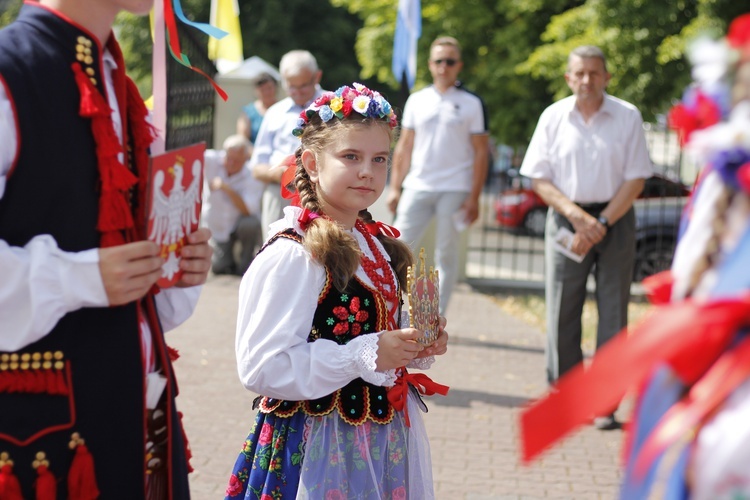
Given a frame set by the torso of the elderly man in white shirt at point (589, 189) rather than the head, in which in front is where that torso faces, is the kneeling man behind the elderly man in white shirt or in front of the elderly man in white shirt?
behind

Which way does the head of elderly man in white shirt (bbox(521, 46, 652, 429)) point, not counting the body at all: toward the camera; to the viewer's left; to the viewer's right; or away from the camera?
toward the camera

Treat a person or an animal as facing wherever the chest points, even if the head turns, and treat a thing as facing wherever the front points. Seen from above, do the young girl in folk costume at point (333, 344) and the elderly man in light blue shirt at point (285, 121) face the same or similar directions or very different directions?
same or similar directions

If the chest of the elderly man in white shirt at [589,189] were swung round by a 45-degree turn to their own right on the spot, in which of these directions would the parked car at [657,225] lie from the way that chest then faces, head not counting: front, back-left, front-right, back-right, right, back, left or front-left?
back-right

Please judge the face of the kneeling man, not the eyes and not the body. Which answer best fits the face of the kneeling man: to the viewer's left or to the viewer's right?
to the viewer's left

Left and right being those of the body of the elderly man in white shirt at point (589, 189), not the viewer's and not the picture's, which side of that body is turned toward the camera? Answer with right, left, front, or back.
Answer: front

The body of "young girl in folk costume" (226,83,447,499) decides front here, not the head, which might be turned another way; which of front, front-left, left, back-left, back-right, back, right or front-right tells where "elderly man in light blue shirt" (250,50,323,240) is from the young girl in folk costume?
back-left

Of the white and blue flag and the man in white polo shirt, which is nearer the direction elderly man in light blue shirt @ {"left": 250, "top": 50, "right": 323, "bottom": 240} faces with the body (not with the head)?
the man in white polo shirt

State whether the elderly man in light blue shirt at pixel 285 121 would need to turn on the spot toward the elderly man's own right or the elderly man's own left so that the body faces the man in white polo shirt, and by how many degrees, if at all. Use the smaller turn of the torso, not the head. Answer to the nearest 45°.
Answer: approximately 90° to the elderly man's own left

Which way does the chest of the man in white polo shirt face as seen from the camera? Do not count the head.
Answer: toward the camera

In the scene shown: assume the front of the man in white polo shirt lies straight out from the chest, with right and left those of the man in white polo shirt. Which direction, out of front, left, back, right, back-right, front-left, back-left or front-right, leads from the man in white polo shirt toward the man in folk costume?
front

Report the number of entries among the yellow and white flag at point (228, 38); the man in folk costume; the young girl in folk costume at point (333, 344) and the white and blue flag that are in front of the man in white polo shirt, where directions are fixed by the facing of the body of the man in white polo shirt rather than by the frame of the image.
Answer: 2

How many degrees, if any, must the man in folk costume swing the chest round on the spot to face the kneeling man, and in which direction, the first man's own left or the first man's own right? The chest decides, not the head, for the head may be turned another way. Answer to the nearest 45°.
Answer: approximately 135° to the first man's own left

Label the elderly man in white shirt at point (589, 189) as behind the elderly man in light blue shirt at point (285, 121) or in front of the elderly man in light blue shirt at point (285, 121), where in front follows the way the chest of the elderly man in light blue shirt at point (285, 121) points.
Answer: in front
